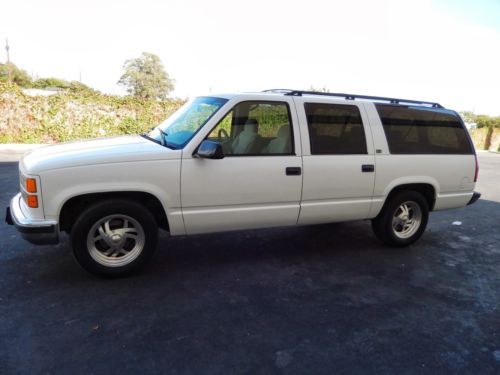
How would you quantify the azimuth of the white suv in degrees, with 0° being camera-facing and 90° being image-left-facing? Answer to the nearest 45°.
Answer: approximately 90°

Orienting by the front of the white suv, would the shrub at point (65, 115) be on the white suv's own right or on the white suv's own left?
on the white suv's own right
